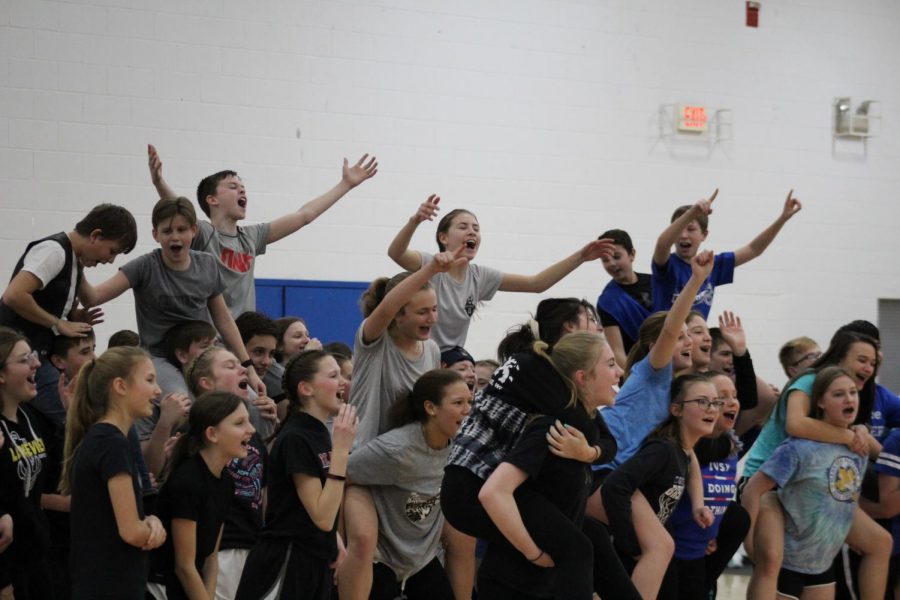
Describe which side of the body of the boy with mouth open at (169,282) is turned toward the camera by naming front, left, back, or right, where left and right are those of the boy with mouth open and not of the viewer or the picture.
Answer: front

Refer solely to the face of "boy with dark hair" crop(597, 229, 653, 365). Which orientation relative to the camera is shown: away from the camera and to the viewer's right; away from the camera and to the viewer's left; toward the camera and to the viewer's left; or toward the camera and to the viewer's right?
toward the camera and to the viewer's left

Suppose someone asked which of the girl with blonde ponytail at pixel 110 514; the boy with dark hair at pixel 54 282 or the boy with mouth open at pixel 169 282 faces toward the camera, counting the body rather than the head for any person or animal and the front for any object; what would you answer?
the boy with mouth open

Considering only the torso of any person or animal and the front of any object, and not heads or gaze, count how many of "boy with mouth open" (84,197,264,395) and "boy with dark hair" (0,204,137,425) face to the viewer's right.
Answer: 1

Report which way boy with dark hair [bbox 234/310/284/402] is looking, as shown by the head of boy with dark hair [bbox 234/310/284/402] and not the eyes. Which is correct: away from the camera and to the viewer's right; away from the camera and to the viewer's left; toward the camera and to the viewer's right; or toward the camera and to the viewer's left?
toward the camera and to the viewer's right

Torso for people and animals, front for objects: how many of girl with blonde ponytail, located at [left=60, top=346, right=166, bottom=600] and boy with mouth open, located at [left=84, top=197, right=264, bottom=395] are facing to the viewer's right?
1

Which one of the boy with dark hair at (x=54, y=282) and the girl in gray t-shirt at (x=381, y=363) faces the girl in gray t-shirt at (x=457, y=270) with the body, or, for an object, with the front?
the boy with dark hair

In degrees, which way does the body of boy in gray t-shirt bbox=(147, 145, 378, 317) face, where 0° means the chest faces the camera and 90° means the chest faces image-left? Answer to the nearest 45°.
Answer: approximately 315°

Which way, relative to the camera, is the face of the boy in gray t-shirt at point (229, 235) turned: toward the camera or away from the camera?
toward the camera

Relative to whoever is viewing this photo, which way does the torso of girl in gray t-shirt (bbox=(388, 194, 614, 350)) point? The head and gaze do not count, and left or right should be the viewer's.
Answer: facing the viewer and to the right of the viewer

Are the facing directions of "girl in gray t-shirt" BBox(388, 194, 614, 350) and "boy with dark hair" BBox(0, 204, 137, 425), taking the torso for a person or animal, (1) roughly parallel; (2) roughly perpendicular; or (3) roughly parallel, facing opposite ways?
roughly perpendicular

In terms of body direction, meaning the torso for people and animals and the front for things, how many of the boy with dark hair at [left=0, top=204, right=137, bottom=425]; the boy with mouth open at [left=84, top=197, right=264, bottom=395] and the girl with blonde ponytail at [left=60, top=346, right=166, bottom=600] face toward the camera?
1

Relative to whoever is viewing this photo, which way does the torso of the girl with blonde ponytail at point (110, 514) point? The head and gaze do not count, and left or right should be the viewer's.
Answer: facing to the right of the viewer

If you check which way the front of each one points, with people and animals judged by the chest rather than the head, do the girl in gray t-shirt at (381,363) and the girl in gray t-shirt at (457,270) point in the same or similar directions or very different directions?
same or similar directions
